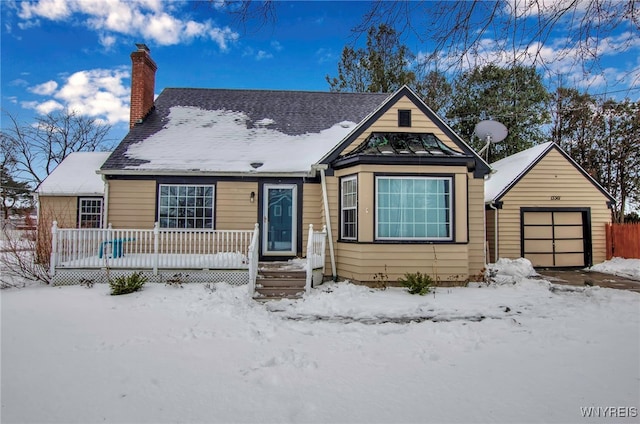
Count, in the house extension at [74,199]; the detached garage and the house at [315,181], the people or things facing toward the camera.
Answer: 3

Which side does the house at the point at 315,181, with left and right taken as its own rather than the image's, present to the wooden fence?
left

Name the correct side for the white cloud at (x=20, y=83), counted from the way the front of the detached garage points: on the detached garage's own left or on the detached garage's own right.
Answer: on the detached garage's own right

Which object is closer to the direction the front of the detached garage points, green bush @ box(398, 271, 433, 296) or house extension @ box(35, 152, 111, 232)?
the green bush

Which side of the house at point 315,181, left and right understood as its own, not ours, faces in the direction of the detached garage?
left

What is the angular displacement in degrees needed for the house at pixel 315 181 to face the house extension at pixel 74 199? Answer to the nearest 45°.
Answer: approximately 135° to its right

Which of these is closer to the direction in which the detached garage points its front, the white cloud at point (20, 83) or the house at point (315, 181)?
the house

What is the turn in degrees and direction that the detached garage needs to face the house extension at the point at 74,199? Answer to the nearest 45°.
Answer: approximately 45° to its right

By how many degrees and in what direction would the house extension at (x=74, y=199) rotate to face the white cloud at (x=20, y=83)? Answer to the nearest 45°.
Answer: approximately 180°

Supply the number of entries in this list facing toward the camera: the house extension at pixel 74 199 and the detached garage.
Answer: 2

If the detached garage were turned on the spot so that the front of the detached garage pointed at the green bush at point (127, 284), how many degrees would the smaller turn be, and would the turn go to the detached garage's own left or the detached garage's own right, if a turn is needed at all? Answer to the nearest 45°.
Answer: approximately 45° to the detached garage's own right

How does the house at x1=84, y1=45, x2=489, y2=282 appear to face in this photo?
toward the camera

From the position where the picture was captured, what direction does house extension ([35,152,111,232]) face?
facing the viewer
